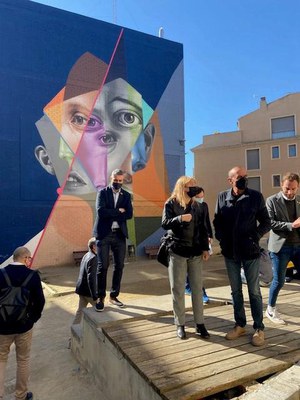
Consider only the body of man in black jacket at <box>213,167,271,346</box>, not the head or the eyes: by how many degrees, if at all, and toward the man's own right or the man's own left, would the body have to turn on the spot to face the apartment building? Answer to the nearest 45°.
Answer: approximately 180°

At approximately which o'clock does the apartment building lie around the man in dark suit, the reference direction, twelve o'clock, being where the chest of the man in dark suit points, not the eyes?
The apartment building is roughly at 7 o'clock from the man in dark suit.

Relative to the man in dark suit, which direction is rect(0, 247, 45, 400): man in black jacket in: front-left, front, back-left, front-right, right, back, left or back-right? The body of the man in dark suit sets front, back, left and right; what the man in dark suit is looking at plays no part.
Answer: front-right

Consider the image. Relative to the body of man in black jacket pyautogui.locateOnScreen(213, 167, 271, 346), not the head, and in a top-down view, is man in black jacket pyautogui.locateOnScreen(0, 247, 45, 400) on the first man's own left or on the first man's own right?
on the first man's own right

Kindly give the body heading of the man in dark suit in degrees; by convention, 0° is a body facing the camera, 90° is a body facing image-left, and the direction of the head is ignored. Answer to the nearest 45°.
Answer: approximately 0°

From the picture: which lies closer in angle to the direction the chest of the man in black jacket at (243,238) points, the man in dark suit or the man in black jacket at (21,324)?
the man in black jacket

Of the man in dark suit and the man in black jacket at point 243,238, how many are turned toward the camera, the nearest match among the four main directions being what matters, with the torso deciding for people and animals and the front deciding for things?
2

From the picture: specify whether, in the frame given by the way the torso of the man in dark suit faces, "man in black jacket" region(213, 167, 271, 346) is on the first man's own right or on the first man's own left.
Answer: on the first man's own left

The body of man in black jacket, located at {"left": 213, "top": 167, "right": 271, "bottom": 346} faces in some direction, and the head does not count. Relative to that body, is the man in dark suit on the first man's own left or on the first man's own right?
on the first man's own right
